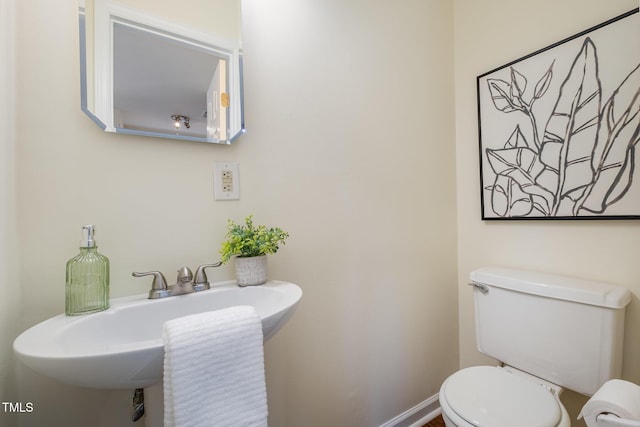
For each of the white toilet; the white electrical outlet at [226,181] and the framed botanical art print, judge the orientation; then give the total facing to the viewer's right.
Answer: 0

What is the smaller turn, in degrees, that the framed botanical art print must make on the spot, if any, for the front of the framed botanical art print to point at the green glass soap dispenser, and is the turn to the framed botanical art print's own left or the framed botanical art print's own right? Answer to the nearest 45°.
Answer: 0° — it already faces it

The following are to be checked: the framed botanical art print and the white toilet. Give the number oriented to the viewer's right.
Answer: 0

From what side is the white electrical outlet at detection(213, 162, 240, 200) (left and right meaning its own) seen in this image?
front

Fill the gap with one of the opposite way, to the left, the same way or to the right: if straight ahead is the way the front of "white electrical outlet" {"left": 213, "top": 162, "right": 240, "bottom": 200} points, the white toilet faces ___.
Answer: to the right

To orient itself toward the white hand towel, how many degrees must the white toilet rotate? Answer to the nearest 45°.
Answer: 0° — it already faces it

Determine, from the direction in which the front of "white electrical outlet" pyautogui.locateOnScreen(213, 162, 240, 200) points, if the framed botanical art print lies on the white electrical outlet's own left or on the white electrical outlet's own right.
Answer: on the white electrical outlet's own left

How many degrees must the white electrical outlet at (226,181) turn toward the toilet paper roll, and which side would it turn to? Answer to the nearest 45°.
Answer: approximately 45° to its left

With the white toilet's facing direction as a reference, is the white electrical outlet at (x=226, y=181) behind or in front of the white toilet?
in front

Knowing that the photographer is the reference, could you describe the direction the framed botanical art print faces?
facing the viewer and to the left of the viewer
